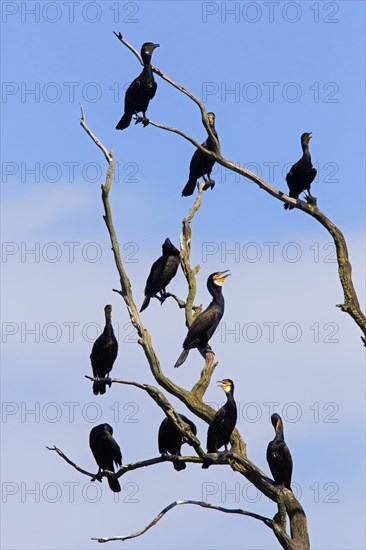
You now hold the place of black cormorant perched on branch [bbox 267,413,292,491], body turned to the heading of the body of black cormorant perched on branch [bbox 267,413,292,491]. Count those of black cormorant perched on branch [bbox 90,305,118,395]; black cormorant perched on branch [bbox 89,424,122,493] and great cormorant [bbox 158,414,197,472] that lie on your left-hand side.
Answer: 0

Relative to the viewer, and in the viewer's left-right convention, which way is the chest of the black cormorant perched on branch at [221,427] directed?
facing the viewer and to the right of the viewer

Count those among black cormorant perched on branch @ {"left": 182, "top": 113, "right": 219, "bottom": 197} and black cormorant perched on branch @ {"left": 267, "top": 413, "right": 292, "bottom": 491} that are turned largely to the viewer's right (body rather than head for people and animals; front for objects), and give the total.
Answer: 1

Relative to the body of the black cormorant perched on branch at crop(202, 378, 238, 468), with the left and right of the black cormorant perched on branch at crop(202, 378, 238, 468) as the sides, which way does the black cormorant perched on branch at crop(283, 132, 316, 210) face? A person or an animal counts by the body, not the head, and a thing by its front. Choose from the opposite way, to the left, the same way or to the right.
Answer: the same way

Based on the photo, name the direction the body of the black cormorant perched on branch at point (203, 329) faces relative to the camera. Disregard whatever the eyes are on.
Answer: to the viewer's right

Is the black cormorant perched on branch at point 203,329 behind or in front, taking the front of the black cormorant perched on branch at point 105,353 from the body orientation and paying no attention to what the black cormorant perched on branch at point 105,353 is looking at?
in front

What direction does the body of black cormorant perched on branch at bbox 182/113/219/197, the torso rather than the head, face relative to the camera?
to the viewer's right

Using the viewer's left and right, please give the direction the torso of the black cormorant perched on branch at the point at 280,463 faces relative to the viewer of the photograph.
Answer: facing the viewer and to the left of the viewer
